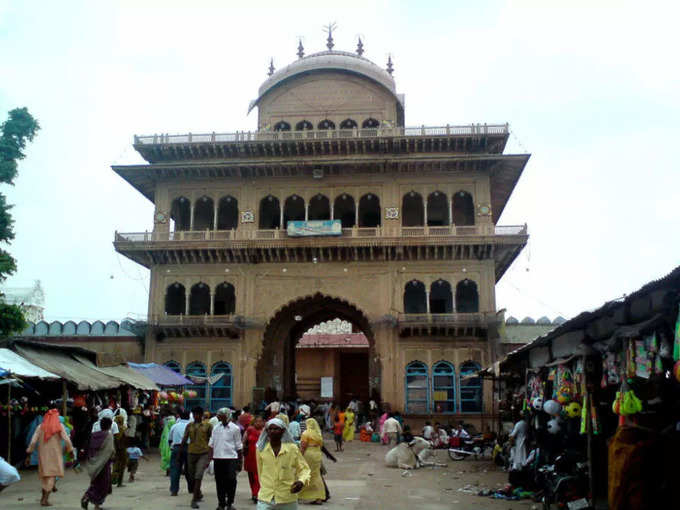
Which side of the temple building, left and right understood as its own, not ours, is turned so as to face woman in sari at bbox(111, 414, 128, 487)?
front

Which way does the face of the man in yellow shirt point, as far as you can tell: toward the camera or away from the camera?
toward the camera

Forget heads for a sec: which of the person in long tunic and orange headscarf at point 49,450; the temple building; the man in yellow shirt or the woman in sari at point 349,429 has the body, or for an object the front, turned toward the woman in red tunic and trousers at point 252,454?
the temple building

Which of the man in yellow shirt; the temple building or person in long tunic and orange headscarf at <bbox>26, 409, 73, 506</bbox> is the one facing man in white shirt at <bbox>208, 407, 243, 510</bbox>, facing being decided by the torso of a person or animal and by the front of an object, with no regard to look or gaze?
the temple building

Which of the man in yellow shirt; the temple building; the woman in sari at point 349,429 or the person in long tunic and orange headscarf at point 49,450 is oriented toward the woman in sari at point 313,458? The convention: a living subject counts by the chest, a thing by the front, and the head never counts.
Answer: the temple building

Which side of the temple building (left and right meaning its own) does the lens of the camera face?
front

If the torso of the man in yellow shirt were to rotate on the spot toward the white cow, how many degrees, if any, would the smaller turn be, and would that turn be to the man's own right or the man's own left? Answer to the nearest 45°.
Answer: approximately 180°

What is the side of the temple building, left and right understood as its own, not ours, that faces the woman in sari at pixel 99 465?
front

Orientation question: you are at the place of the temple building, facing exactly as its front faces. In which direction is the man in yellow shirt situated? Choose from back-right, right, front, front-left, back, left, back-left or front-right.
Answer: front

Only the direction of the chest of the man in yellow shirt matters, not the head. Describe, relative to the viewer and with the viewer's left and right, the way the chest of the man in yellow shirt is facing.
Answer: facing the viewer
